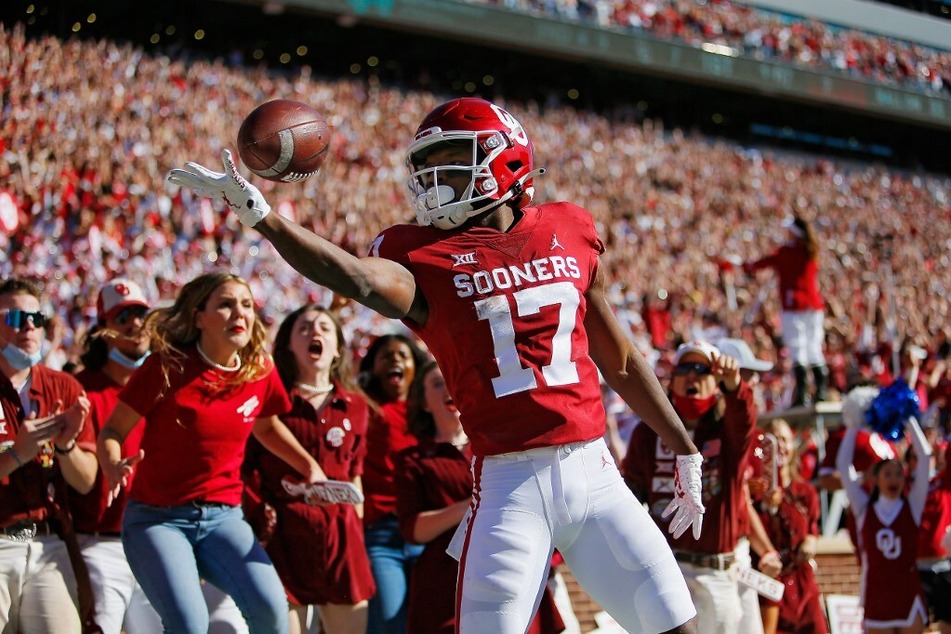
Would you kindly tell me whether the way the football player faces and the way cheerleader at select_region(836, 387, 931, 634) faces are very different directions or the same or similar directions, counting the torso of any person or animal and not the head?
same or similar directions

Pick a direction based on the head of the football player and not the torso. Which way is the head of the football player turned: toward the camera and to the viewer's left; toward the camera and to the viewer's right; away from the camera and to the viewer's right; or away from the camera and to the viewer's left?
toward the camera and to the viewer's left

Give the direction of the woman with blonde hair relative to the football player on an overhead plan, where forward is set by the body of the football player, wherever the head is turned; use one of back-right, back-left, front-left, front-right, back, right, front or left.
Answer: back-right

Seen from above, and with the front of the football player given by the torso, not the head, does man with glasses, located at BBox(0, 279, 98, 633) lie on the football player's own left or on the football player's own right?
on the football player's own right

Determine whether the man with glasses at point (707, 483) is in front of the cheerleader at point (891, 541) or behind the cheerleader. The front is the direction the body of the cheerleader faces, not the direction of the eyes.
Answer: in front

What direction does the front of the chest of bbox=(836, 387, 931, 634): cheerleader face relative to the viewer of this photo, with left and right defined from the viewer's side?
facing the viewer

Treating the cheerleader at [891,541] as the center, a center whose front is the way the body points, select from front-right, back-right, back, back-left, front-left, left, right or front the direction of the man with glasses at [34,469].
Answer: front-right

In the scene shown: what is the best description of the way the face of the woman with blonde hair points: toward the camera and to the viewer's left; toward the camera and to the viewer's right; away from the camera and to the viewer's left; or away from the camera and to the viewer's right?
toward the camera and to the viewer's right

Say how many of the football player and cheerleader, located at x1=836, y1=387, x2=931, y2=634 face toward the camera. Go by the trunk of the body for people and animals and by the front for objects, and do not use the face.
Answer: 2

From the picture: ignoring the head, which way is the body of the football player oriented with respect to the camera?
toward the camera

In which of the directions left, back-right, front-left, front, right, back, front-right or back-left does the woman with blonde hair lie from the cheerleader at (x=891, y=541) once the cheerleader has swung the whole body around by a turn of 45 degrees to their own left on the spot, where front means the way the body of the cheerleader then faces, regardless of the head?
right

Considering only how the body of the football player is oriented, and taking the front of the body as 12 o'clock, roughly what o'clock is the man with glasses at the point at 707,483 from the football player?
The man with glasses is roughly at 7 o'clock from the football player.
